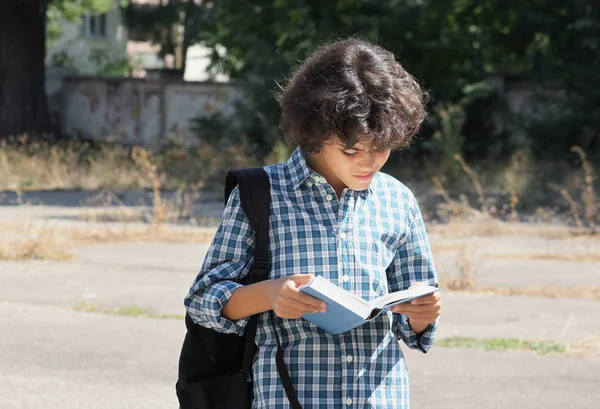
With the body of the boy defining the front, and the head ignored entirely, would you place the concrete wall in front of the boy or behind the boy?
behind

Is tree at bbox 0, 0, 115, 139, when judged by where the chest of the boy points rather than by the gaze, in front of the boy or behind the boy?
behind

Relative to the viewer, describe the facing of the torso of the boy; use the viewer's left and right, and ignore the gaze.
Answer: facing the viewer and to the right of the viewer

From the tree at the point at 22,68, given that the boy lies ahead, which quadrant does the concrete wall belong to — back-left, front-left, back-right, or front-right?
back-left

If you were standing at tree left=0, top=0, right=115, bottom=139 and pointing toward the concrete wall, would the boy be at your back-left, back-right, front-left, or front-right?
back-right
